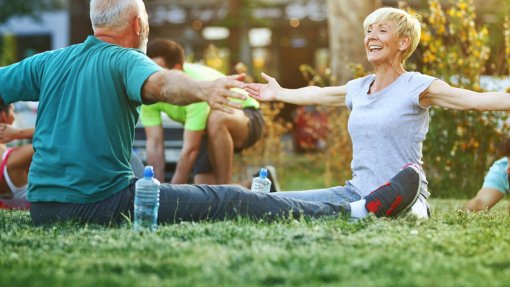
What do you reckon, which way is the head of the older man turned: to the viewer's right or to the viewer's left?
to the viewer's right

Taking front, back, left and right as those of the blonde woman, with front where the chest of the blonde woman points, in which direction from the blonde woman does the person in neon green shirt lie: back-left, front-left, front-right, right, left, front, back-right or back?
right

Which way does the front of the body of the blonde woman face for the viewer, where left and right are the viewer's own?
facing the viewer and to the left of the viewer

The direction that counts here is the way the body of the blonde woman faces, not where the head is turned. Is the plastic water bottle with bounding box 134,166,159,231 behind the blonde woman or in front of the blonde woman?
in front

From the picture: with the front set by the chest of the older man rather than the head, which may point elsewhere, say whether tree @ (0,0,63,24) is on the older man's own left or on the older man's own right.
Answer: on the older man's own left

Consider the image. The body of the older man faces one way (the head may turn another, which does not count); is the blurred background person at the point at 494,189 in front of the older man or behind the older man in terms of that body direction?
in front

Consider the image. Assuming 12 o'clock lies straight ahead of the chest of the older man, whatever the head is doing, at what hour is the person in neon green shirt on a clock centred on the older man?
The person in neon green shirt is roughly at 11 o'clock from the older man.

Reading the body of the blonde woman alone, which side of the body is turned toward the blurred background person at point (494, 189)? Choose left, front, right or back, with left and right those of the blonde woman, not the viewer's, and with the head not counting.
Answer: back

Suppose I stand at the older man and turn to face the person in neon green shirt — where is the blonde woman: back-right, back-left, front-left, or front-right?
front-right

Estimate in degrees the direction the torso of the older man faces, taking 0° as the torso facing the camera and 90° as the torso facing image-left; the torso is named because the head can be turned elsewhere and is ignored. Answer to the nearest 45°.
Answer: approximately 225°

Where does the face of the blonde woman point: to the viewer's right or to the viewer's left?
to the viewer's left

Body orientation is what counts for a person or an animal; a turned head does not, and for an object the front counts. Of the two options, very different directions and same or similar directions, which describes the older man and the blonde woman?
very different directions

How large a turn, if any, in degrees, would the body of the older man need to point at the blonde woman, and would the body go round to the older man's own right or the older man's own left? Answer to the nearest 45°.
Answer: approximately 45° to the older man's own right
